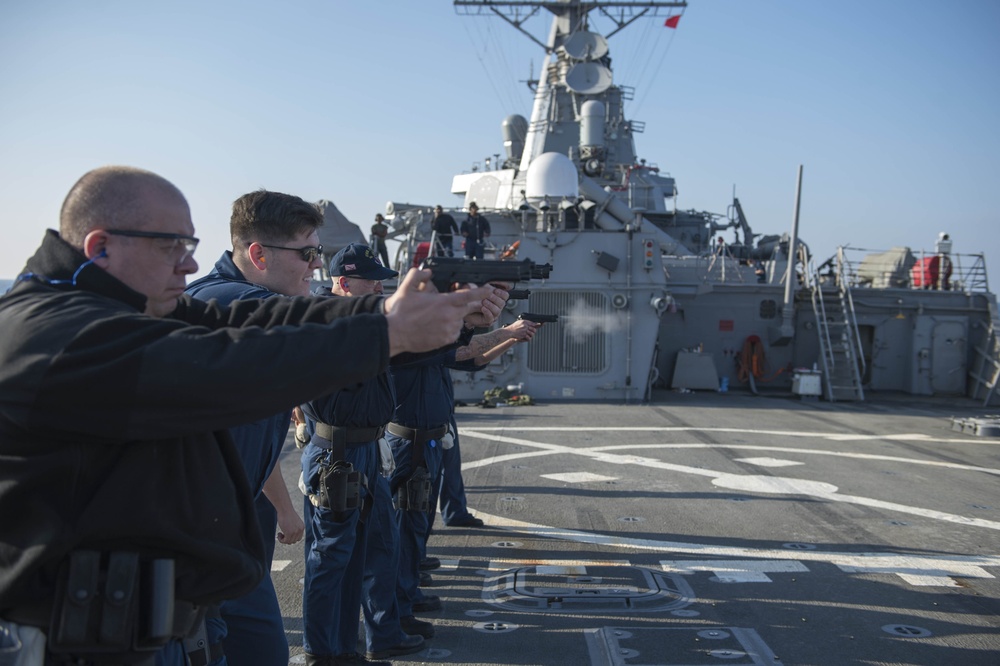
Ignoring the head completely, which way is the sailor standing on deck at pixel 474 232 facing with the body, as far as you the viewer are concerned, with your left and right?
facing the viewer

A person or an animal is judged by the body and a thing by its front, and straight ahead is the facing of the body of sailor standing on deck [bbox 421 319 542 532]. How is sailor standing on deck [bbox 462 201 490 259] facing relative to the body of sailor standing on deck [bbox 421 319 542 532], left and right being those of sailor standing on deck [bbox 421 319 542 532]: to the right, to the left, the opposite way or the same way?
to the right

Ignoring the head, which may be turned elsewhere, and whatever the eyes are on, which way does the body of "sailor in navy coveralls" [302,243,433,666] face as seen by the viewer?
to the viewer's right

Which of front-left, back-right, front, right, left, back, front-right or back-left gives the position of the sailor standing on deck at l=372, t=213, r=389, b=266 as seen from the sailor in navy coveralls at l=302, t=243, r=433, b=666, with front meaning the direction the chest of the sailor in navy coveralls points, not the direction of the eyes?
left

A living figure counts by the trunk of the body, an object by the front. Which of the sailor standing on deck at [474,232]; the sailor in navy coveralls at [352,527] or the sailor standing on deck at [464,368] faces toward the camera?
the sailor standing on deck at [474,232]

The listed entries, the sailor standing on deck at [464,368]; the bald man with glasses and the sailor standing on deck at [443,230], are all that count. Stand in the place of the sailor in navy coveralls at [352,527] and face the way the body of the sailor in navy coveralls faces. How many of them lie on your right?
1

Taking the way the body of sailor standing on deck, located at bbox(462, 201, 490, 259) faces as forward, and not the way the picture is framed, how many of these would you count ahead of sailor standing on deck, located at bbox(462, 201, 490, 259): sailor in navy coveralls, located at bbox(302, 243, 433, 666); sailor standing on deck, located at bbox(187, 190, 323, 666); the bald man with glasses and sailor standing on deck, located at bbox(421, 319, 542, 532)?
4

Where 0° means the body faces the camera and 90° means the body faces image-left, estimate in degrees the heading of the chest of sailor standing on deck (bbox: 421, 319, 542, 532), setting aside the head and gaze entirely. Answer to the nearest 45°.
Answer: approximately 270°

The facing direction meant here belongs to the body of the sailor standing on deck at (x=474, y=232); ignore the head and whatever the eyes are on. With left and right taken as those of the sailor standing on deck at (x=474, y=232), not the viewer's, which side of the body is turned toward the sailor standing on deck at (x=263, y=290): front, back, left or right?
front

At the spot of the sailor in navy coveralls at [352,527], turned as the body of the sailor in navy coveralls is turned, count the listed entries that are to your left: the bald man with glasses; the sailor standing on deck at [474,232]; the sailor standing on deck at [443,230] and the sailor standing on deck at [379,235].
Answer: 3

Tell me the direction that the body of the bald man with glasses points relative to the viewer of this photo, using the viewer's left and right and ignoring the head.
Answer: facing to the right of the viewer

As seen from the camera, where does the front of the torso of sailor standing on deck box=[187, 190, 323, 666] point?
to the viewer's right

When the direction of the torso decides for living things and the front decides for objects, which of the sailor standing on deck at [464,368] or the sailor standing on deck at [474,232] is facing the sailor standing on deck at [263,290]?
the sailor standing on deck at [474,232]

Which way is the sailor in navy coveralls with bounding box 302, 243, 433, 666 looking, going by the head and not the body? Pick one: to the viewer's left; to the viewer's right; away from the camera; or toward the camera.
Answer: to the viewer's right
